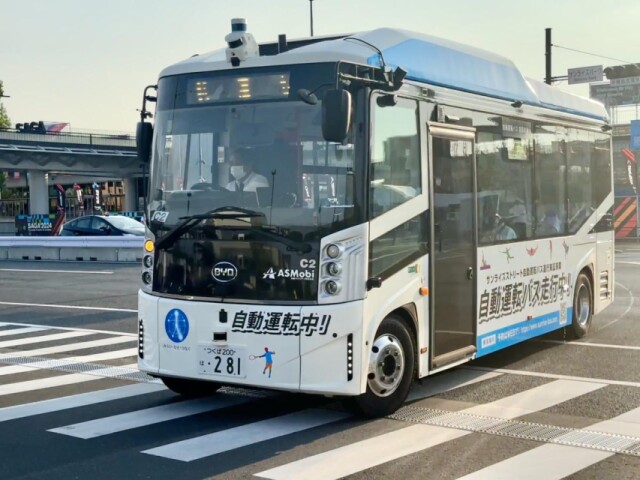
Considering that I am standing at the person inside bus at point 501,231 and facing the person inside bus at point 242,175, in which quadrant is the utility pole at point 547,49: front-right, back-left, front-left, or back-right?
back-right

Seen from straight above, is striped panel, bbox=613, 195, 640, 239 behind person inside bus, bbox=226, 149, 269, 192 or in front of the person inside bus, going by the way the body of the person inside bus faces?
behind

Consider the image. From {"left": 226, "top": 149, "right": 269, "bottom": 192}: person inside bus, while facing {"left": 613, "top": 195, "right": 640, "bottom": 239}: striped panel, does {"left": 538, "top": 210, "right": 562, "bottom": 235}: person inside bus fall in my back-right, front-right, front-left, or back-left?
front-right

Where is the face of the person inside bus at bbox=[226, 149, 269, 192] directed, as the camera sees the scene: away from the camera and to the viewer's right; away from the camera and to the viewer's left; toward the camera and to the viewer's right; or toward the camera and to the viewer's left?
toward the camera and to the viewer's left

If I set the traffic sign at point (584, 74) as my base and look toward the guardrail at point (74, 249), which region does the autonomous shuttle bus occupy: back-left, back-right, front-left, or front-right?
front-left

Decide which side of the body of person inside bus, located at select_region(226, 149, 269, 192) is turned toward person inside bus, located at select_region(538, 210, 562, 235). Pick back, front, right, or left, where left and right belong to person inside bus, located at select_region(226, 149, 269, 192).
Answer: back

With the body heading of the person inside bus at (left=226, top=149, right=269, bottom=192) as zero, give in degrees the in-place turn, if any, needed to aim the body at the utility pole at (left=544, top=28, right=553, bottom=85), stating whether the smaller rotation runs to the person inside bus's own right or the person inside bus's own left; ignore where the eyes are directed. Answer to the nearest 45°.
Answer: approximately 135° to the person inside bus's own right

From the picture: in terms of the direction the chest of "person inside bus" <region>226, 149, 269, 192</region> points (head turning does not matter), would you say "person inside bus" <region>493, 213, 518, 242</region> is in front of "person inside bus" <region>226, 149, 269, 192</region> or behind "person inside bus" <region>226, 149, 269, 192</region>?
behind
